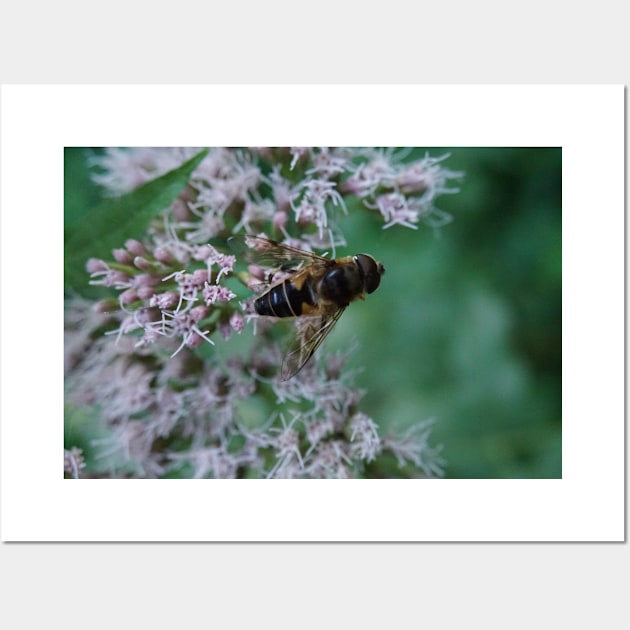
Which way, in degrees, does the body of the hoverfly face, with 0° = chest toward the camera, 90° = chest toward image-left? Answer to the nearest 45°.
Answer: approximately 270°
